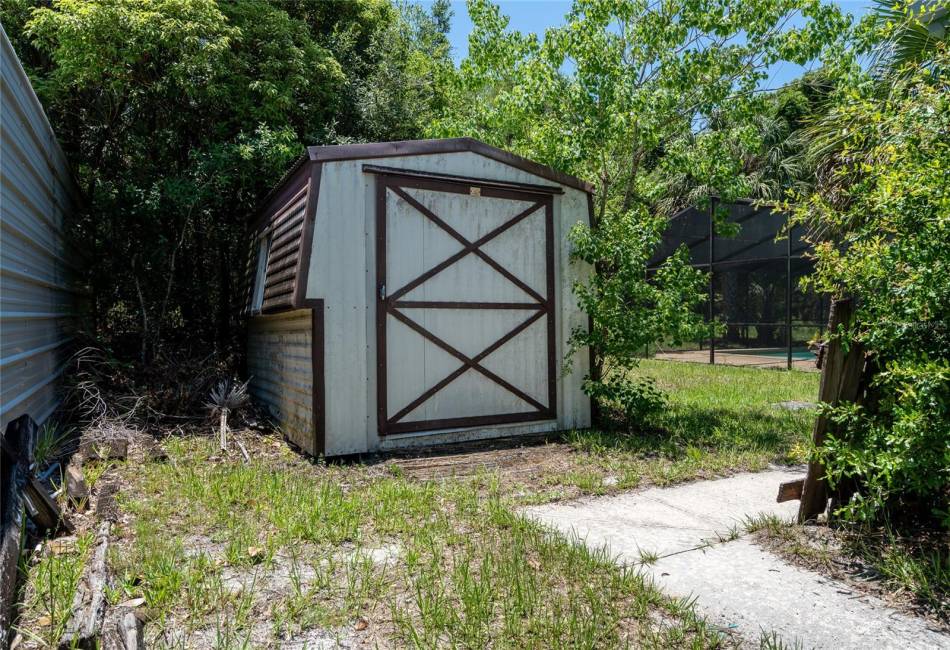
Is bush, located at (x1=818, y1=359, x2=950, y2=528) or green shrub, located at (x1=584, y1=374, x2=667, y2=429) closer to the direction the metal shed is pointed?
the bush

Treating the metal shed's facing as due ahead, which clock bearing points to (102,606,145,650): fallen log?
The fallen log is roughly at 2 o'clock from the metal shed.

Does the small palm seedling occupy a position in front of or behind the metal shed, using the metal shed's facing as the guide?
behind

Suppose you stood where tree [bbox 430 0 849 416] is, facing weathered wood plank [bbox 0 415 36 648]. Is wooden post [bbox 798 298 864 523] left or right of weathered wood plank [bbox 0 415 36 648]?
left

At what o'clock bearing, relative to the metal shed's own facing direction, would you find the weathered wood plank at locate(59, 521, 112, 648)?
The weathered wood plank is roughly at 2 o'clock from the metal shed.

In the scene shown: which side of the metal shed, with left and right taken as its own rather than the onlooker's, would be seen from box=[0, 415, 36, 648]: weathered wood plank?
front

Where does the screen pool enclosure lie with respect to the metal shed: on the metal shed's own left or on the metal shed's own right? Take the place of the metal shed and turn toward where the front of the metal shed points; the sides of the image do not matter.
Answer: on the metal shed's own left

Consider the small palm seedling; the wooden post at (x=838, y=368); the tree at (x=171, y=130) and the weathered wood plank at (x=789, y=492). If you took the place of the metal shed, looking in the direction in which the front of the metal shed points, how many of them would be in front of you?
2

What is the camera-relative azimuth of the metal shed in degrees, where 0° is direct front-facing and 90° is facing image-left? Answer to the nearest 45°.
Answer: approximately 315°

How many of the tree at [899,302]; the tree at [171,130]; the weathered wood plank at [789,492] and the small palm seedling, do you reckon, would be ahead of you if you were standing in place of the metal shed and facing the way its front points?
2
